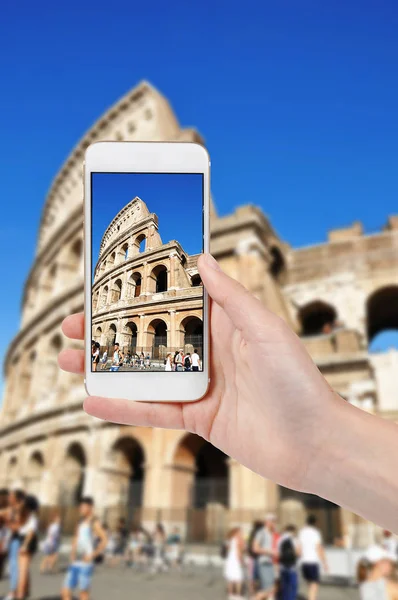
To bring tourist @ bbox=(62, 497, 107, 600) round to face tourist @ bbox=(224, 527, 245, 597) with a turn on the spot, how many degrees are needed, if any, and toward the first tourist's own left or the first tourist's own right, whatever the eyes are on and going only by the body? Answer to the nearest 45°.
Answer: approximately 180°

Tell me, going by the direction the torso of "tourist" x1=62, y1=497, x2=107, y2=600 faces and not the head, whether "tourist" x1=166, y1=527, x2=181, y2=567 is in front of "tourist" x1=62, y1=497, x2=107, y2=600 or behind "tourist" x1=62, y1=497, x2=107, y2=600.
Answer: behind

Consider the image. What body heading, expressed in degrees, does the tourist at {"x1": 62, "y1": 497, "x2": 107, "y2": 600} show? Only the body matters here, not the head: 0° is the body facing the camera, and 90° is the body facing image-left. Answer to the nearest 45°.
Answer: approximately 45°

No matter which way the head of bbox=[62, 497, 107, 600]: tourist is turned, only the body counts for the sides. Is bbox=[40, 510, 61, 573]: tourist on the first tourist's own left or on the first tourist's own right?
on the first tourist's own right
